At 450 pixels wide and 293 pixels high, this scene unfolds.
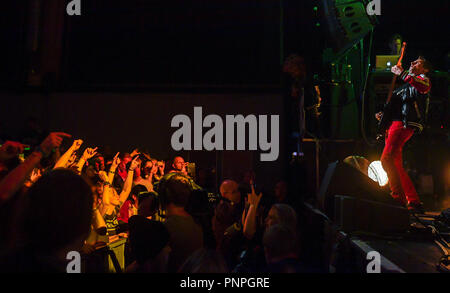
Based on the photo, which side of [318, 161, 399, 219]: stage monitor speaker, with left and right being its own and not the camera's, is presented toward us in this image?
right

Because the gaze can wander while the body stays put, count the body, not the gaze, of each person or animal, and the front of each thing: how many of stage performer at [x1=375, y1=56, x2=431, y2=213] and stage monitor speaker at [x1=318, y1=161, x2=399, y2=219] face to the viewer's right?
1

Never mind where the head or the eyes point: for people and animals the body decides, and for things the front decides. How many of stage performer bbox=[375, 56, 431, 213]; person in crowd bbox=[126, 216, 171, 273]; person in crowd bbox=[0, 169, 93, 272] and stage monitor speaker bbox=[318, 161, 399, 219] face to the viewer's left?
1

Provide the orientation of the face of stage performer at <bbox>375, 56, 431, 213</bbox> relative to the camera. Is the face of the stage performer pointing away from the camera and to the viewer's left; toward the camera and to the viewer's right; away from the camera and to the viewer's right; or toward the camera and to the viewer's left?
toward the camera and to the viewer's left

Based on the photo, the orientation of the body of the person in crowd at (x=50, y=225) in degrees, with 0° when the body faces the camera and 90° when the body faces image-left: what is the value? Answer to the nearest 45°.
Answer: approximately 225°

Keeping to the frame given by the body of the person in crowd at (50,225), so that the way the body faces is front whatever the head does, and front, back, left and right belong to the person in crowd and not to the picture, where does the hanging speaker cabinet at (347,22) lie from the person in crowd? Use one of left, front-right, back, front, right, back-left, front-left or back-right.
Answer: front

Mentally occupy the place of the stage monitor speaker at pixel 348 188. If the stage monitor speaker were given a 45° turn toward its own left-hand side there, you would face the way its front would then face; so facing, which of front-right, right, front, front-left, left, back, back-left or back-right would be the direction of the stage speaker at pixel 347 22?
front-left
